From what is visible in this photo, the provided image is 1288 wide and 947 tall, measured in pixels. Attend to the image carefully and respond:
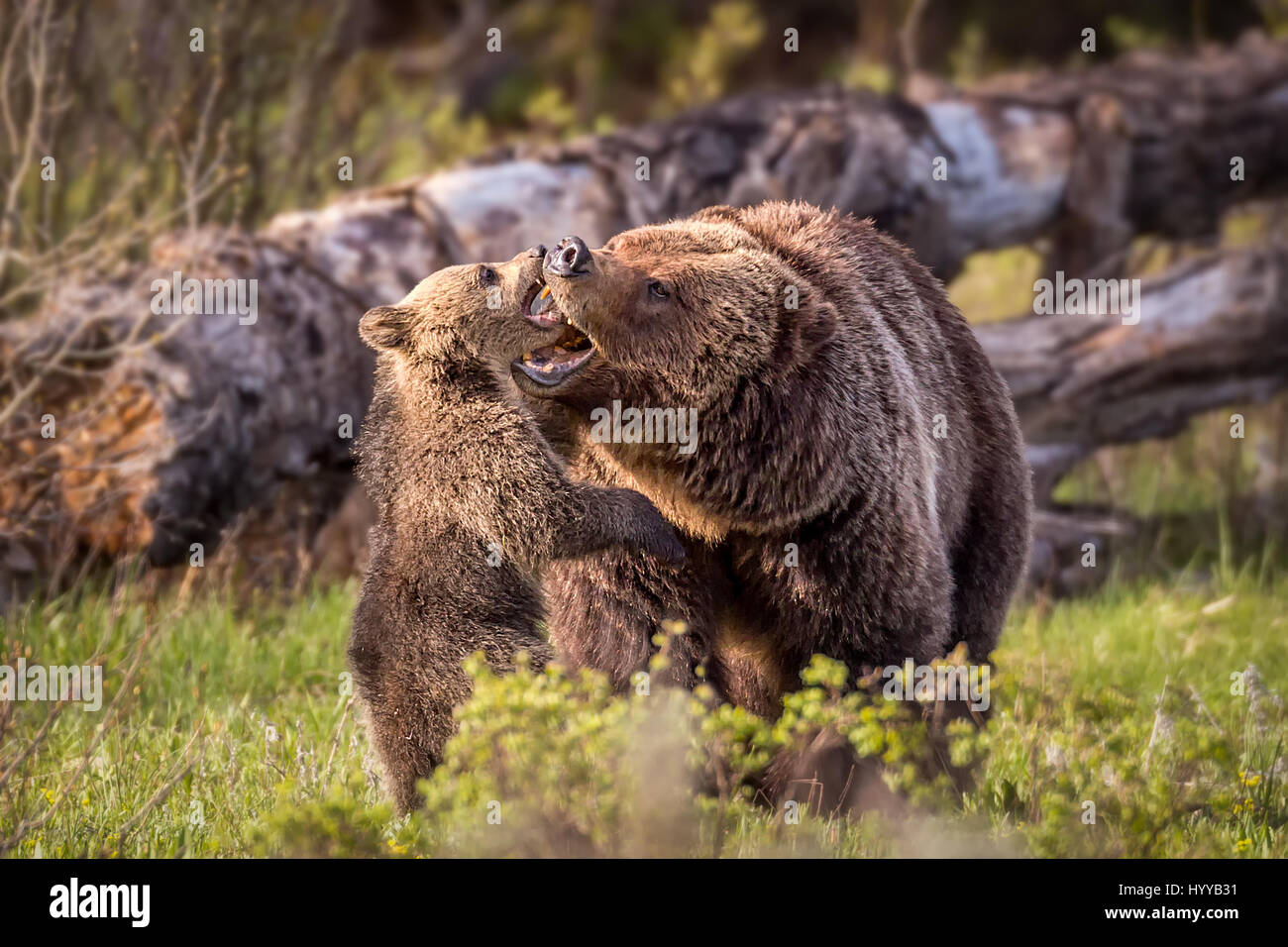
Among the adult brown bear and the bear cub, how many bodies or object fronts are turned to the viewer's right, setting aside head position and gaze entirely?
1

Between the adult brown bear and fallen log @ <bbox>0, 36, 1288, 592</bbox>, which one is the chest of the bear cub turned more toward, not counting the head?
the adult brown bear

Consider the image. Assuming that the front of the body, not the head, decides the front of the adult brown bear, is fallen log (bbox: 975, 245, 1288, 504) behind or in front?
behind

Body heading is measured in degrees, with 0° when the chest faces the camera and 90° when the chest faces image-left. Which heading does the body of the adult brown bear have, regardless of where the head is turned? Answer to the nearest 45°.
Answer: approximately 45°

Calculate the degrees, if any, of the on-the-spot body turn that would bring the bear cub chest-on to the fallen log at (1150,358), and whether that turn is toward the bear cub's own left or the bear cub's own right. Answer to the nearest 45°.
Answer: approximately 45° to the bear cub's own left

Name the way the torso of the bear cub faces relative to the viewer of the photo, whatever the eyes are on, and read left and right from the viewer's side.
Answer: facing to the right of the viewer

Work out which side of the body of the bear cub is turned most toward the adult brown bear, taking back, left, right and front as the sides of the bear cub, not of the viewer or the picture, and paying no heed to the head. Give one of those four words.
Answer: front

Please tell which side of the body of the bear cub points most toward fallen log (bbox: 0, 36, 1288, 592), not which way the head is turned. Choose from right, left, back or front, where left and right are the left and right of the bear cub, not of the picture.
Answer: left
